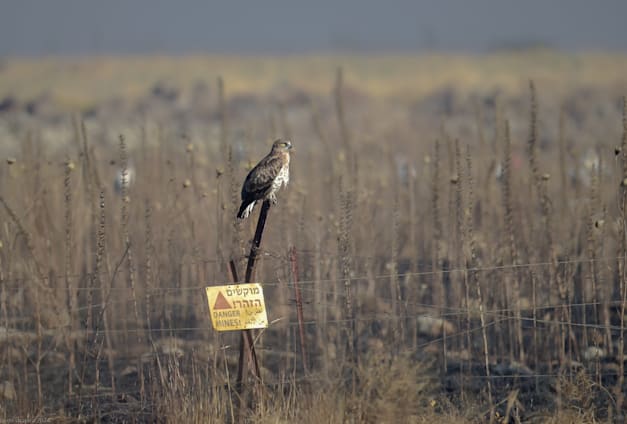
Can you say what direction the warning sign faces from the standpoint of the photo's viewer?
facing the viewer

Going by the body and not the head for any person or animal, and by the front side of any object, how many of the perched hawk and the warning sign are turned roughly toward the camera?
1

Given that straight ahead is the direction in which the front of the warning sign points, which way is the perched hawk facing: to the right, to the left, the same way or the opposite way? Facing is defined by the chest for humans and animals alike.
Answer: to the left

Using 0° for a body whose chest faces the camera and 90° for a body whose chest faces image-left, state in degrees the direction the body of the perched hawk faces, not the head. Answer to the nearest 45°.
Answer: approximately 270°

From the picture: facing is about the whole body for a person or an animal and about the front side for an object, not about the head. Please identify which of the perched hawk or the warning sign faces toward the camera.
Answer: the warning sign
